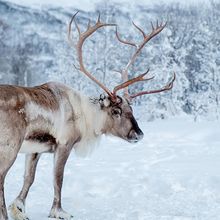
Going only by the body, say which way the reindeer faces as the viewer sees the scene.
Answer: to the viewer's right
